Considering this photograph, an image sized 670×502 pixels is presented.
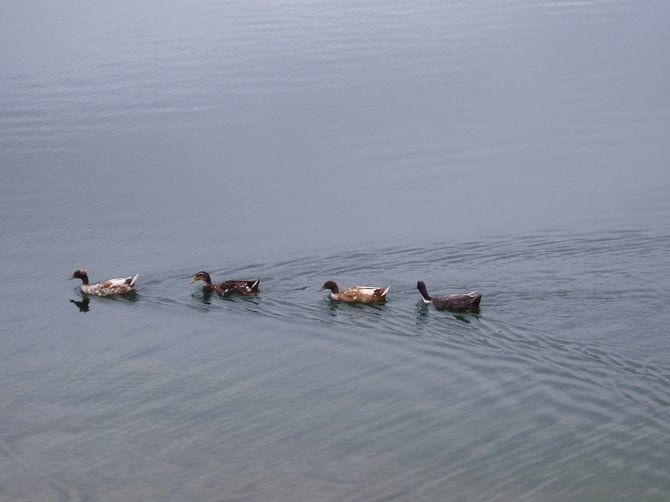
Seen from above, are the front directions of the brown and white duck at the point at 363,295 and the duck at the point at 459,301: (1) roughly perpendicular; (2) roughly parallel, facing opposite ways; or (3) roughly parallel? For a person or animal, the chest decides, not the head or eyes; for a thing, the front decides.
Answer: roughly parallel

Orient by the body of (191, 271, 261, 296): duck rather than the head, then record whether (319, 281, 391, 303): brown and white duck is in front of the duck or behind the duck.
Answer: behind

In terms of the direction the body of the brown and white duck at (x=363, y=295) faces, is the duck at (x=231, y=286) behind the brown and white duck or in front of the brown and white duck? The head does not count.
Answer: in front

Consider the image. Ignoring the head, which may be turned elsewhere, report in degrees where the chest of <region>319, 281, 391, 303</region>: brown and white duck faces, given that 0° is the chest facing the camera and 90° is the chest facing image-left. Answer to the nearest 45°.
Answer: approximately 90°

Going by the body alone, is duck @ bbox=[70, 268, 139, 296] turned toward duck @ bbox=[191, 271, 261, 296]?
no

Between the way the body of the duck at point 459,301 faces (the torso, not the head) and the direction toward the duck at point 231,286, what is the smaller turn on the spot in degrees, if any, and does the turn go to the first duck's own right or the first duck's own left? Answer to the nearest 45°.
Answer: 0° — it already faces it

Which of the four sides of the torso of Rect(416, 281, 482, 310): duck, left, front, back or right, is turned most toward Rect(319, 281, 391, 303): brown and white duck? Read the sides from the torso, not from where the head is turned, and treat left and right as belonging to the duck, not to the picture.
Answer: front

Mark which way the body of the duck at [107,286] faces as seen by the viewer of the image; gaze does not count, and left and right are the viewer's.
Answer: facing to the left of the viewer

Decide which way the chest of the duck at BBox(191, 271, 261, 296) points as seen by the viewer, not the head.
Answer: to the viewer's left

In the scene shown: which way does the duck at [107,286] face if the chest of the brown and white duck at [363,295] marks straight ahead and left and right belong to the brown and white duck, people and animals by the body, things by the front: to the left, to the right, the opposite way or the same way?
the same way

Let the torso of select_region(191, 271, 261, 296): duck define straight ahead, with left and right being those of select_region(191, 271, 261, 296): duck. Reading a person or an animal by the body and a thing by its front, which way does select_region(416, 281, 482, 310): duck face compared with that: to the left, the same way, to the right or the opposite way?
the same way

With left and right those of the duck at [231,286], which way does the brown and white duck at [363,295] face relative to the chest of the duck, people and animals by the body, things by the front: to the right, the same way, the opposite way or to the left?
the same way

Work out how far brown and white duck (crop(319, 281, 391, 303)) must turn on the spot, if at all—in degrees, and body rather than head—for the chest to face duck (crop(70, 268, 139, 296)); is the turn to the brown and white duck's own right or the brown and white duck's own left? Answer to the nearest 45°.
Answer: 0° — it already faces it

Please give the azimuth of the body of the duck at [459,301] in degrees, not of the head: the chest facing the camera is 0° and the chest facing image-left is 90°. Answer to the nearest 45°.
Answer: approximately 90°
